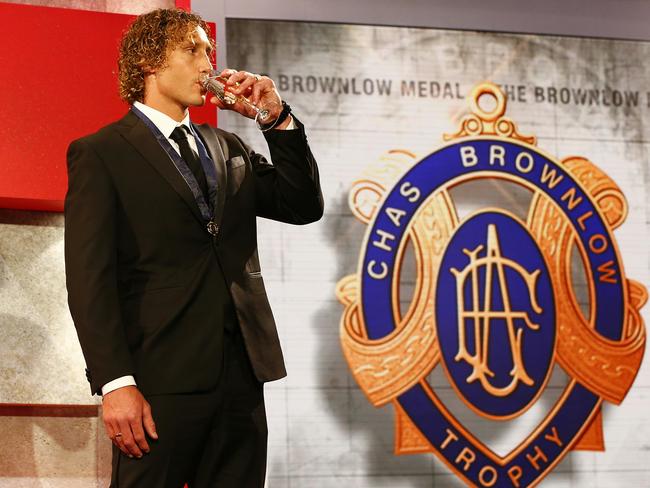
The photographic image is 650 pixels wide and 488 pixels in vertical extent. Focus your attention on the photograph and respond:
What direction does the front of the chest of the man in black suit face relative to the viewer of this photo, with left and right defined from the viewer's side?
facing the viewer and to the right of the viewer

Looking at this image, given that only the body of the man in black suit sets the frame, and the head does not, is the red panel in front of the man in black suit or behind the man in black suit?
behind
